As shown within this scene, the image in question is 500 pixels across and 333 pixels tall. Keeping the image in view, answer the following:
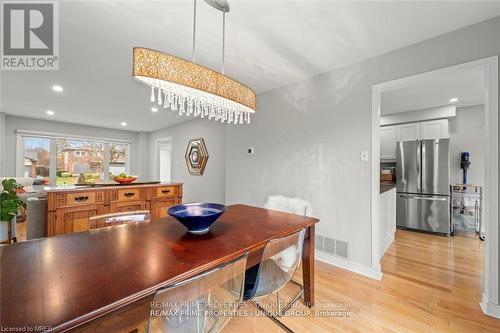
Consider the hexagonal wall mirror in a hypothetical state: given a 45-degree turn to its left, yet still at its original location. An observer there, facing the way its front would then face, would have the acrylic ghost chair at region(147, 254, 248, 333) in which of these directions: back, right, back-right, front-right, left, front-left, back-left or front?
front

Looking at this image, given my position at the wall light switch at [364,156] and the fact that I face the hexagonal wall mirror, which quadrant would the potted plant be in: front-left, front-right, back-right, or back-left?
front-left

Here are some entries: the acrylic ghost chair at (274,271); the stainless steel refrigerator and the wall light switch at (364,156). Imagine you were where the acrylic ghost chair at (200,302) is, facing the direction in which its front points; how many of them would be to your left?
0

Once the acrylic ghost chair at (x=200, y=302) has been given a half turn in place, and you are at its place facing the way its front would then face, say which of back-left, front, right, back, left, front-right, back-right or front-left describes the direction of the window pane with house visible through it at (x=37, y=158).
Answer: back

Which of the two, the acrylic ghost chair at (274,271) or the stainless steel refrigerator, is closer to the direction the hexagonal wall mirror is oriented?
the acrylic ghost chair

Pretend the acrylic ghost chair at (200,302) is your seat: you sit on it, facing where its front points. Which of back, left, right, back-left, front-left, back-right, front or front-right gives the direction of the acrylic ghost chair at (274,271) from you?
right

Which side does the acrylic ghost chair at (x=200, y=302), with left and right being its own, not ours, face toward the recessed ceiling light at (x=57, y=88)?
front

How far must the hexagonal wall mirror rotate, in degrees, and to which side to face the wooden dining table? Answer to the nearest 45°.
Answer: approximately 45° to its left

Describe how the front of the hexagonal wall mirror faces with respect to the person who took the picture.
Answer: facing the viewer and to the left of the viewer

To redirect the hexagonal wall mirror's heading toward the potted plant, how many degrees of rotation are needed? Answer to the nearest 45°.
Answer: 0° — it already faces it

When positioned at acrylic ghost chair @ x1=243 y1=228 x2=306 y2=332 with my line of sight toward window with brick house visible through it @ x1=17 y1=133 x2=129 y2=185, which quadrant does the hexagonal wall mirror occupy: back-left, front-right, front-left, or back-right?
front-right

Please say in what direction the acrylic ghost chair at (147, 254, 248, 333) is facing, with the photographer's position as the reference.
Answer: facing away from the viewer and to the left of the viewer

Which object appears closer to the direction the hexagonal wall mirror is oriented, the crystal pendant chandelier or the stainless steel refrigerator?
the crystal pendant chandelier

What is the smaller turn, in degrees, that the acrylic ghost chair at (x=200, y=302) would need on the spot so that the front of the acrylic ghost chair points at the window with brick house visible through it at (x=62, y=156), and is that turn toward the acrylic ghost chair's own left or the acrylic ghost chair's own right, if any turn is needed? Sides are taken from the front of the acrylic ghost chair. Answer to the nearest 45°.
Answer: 0° — it already faces it

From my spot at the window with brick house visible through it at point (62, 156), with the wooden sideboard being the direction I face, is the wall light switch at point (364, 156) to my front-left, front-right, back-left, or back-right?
front-left

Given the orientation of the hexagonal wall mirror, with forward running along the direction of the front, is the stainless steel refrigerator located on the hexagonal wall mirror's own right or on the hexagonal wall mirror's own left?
on the hexagonal wall mirror's own left

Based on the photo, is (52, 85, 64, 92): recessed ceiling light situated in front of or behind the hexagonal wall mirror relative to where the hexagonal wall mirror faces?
in front

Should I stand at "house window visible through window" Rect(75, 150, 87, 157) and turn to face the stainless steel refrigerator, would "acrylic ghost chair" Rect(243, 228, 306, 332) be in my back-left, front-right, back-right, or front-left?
front-right

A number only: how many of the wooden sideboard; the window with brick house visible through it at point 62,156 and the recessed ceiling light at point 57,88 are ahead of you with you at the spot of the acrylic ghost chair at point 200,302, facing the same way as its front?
3
